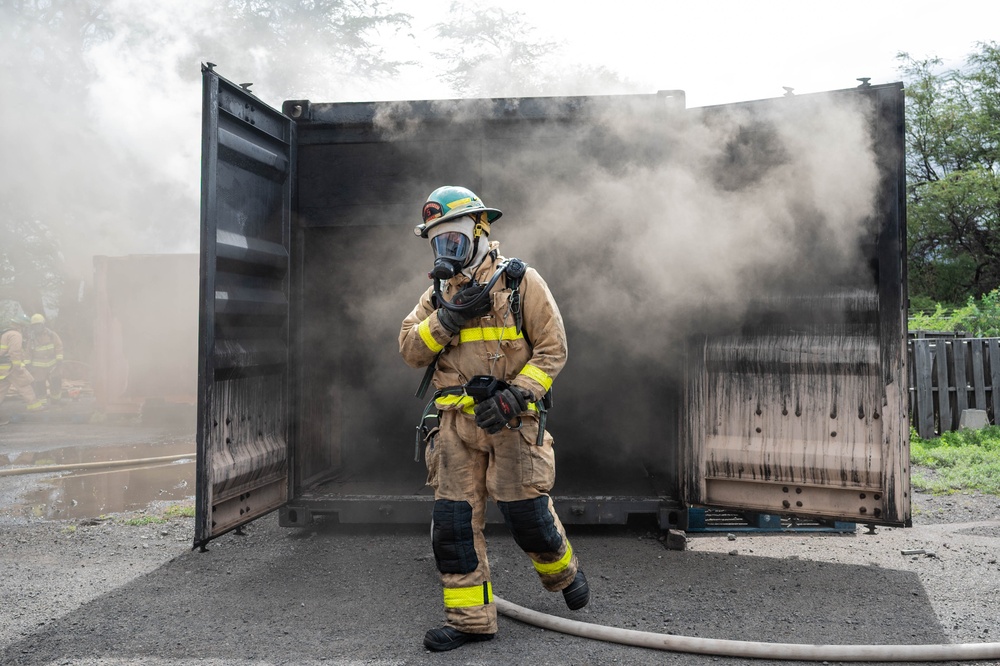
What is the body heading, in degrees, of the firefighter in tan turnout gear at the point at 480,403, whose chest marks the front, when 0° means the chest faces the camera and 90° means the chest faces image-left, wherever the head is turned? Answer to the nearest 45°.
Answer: approximately 45°

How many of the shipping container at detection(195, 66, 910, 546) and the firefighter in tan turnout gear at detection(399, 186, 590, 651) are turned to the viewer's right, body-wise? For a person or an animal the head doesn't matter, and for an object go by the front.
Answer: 0

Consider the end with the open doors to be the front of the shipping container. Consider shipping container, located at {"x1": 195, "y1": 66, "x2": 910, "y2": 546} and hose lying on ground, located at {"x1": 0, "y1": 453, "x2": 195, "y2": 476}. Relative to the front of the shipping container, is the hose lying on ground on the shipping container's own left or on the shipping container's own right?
on the shipping container's own right

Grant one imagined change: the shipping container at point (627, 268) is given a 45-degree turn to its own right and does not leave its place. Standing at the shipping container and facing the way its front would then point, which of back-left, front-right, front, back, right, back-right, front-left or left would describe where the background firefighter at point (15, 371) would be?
right

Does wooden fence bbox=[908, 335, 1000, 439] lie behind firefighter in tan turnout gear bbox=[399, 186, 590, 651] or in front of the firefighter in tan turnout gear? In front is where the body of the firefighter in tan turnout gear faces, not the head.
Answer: behind

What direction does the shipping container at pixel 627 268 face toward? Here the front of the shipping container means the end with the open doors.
toward the camera

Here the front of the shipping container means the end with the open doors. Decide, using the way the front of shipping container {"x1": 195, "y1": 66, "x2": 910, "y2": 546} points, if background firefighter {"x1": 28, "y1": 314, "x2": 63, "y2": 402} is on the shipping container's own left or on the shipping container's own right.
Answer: on the shipping container's own right

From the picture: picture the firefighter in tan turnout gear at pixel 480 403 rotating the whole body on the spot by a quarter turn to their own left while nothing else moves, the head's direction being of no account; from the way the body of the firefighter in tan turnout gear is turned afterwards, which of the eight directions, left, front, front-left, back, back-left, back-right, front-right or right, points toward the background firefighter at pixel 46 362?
back

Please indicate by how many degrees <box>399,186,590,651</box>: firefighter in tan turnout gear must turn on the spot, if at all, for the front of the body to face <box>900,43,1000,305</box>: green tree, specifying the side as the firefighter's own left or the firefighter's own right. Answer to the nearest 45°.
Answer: approximately 180°

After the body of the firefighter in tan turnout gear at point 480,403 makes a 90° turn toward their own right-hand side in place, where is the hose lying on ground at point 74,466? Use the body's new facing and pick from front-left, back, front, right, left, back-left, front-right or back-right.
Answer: front

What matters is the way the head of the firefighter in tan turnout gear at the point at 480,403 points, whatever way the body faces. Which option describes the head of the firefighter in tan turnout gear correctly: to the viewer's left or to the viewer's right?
to the viewer's left
